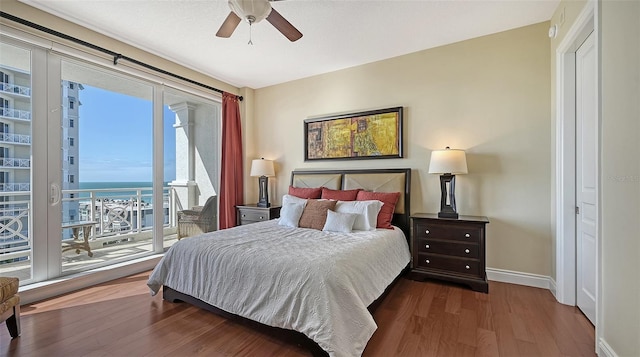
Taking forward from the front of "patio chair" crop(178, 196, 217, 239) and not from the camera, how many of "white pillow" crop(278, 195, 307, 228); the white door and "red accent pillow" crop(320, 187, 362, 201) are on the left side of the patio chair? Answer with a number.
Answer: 3

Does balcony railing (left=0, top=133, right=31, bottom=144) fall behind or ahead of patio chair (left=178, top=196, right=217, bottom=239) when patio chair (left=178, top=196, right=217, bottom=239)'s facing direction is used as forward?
ahead

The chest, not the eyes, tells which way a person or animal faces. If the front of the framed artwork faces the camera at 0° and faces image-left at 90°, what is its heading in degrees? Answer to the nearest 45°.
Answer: approximately 45°

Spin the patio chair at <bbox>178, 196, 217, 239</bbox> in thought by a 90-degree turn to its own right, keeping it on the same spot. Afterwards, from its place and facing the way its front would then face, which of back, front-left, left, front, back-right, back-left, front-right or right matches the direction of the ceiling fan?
back-left

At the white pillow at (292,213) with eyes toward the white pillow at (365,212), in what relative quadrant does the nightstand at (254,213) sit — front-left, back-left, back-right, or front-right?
back-left

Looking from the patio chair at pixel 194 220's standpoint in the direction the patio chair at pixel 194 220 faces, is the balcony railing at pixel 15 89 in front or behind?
in front

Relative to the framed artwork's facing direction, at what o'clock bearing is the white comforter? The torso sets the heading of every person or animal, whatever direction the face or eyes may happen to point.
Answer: The white comforter is roughly at 11 o'clock from the framed artwork.

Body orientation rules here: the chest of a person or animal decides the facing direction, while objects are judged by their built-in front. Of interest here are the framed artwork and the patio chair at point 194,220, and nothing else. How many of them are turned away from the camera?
0
